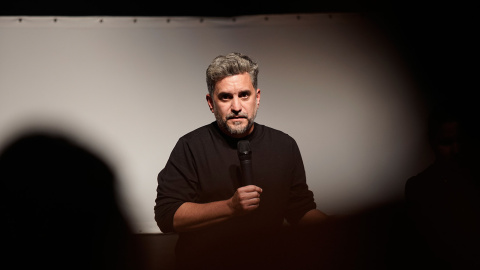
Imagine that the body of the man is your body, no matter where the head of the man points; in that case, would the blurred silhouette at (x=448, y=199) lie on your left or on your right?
on your left

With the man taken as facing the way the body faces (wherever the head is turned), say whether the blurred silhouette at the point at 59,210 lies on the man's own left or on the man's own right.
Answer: on the man's own right

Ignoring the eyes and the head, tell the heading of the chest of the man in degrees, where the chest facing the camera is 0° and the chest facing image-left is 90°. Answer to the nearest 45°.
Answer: approximately 0°
